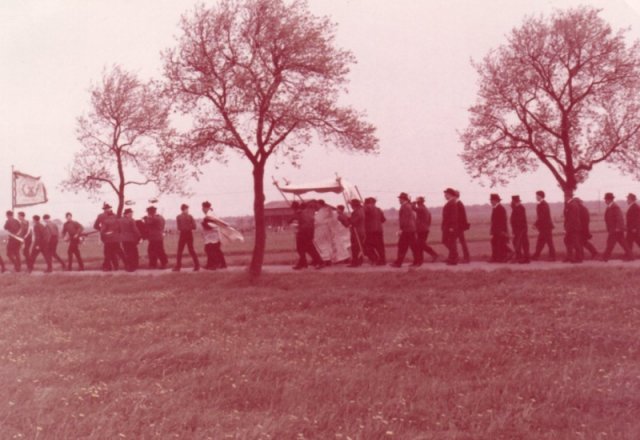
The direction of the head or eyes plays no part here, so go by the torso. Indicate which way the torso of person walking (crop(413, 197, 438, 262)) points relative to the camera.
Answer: to the viewer's left

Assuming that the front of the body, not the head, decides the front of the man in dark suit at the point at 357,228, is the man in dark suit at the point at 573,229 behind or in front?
behind

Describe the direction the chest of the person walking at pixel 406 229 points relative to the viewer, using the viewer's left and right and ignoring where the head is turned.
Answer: facing to the left of the viewer

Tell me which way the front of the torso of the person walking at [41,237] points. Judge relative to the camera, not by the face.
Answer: to the viewer's left

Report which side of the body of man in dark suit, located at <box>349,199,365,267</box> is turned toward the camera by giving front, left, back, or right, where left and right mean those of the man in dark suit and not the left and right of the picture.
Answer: left

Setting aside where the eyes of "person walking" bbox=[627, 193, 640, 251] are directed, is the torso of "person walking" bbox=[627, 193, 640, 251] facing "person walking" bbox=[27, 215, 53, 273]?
yes

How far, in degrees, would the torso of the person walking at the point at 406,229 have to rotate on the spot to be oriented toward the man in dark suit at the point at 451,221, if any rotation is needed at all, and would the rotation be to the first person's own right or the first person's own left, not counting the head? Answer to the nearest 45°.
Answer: approximately 180°

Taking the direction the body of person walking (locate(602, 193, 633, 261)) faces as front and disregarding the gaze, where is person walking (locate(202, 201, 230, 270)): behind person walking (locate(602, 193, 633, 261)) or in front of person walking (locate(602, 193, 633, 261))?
in front

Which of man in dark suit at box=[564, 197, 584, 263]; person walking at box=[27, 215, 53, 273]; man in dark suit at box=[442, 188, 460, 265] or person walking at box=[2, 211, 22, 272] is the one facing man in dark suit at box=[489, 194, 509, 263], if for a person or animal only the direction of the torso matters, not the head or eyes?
man in dark suit at box=[564, 197, 584, 263]

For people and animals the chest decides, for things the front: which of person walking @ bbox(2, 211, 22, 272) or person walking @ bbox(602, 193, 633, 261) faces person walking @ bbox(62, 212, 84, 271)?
person walking @ bbox(602, 193, 633, 261)

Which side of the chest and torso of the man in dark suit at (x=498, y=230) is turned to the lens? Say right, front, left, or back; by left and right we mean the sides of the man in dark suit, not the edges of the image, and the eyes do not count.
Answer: left

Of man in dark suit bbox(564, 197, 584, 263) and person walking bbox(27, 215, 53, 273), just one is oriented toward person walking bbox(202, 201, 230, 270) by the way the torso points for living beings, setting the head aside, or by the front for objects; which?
the man in dark suit

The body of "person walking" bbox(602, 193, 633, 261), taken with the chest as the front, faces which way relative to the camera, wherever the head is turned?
to the viewer's left

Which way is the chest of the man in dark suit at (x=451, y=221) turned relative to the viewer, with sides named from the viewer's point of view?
facing to the left of the viewer
